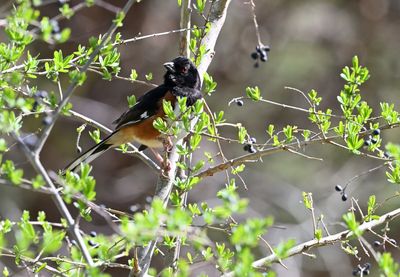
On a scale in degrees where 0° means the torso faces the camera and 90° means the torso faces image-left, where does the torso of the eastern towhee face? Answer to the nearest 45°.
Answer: approximately 270°

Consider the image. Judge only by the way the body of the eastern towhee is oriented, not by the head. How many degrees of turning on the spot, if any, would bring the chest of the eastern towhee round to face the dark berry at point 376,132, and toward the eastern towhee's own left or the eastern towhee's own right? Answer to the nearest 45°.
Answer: approximately 45° to the eastern towhee's own right
